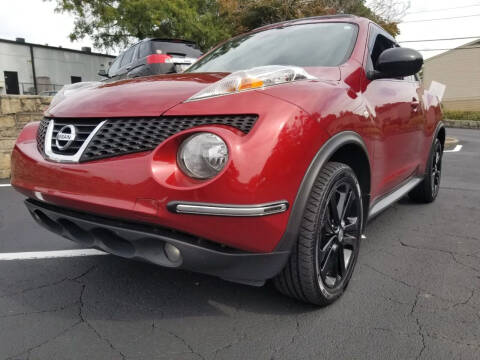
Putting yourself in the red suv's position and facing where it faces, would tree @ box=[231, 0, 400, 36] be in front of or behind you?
behind

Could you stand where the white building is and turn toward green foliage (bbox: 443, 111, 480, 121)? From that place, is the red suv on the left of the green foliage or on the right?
right

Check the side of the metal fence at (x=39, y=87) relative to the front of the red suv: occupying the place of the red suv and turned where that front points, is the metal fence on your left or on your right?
on your right

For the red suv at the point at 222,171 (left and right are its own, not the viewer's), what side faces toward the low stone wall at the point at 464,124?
back

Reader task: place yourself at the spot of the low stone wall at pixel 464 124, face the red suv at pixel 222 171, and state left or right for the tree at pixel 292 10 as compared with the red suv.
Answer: right

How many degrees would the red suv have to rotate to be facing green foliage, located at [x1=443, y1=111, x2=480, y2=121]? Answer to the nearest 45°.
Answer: approximately 180°

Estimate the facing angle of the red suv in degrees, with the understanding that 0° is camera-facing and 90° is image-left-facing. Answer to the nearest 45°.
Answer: approximately 45°

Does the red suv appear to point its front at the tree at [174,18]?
no

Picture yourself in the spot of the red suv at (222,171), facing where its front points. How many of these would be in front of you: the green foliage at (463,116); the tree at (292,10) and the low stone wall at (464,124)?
0

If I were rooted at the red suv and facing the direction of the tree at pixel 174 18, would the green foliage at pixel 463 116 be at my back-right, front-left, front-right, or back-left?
front-right

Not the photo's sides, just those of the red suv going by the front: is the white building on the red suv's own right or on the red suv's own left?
on the red suv's own right
